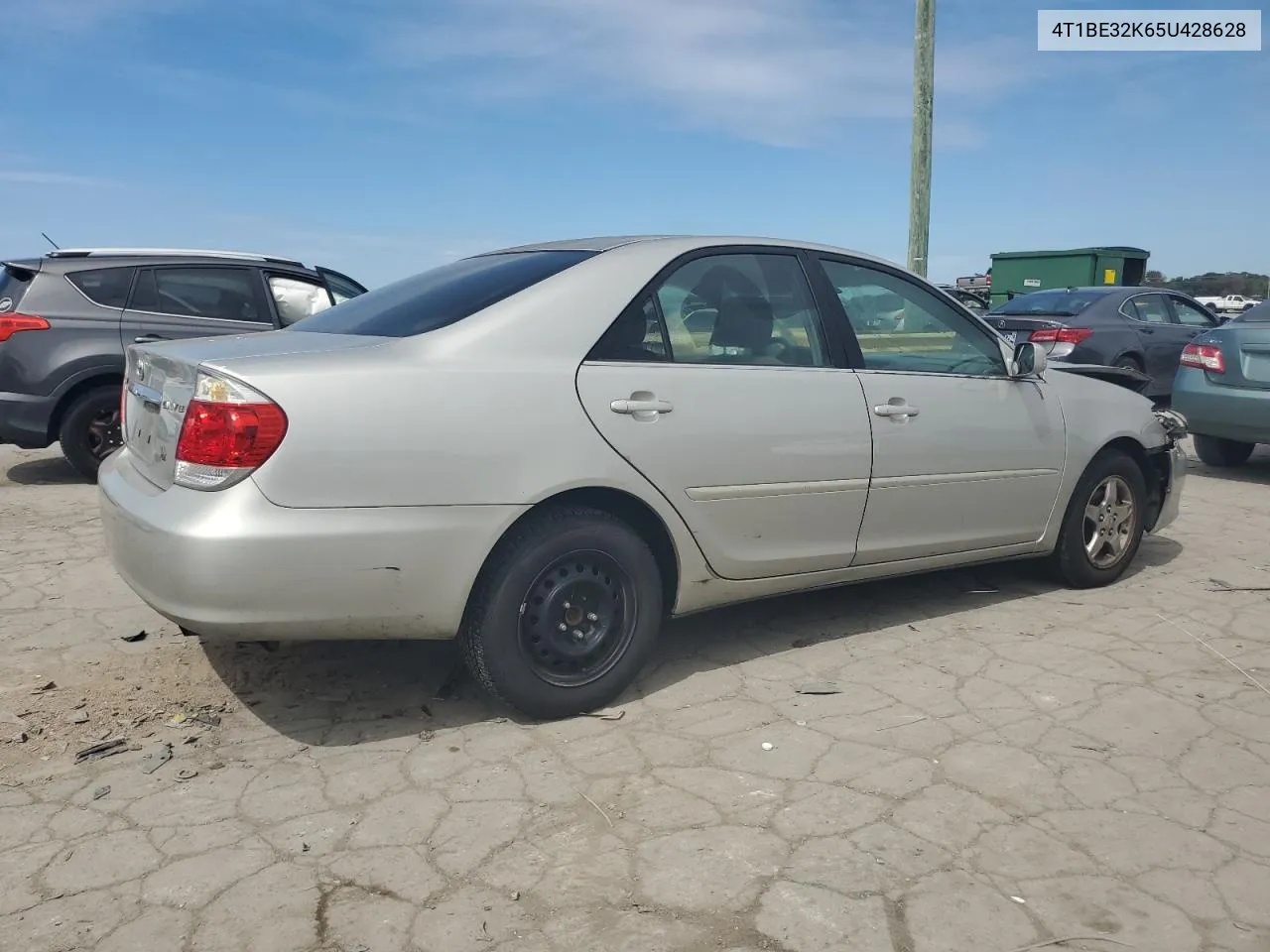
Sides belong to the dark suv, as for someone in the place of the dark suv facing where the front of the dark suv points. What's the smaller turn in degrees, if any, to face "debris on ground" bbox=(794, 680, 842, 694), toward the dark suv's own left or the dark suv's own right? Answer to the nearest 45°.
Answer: approximately 90° to the dark suv's own right

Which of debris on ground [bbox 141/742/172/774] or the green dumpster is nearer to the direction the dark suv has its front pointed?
the green dumpster

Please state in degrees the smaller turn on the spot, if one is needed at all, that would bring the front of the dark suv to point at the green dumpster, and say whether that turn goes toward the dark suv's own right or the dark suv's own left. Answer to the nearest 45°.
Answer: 0° — it already faces it

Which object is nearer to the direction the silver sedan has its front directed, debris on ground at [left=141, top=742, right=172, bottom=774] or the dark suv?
the dark suv

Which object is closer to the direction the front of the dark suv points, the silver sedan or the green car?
the green car

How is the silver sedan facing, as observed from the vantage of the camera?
facing away from the viewer and to the right of the viewer

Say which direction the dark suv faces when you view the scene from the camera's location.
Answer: facing away from the viewer and to the right of the viewer

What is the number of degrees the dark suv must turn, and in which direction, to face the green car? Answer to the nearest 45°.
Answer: approximately 45° to its right

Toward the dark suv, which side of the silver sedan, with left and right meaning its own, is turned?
left

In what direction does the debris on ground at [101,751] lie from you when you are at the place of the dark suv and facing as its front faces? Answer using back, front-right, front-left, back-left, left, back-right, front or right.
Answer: back-right
